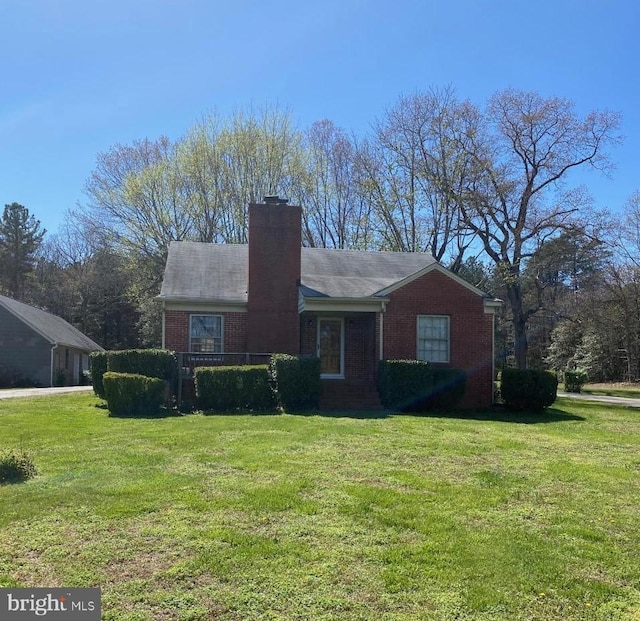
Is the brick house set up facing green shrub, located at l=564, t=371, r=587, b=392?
no

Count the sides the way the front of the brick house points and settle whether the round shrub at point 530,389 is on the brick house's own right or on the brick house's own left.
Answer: on the brick house's own left

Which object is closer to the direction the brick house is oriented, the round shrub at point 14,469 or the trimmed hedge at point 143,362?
the round shrub

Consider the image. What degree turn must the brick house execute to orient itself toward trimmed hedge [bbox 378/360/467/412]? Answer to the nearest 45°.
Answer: approximately 45° to its left

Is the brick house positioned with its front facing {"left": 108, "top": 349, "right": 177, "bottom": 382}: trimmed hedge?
no

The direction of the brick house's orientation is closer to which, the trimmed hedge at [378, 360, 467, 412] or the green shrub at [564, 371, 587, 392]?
the trimmed hedge

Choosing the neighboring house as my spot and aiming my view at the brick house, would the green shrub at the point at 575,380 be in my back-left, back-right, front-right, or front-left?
front-left

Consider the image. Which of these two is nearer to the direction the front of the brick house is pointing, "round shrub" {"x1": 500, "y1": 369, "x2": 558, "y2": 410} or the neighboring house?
the round shrub

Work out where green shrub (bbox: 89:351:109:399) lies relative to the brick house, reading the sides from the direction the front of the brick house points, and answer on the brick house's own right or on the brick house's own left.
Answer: on the brick house's own right

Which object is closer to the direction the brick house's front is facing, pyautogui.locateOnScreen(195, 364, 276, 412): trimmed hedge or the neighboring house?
the trimmed hedge

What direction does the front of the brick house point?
toward the camera

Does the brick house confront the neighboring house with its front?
no

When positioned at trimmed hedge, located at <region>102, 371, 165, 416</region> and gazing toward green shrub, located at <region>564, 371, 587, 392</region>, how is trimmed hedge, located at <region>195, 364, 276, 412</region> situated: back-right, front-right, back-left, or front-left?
front-right

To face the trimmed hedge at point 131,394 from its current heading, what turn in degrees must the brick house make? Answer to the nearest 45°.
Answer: approximately 45° to its right

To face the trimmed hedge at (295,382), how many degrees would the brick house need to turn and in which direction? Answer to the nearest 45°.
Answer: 0° — it already faces it
